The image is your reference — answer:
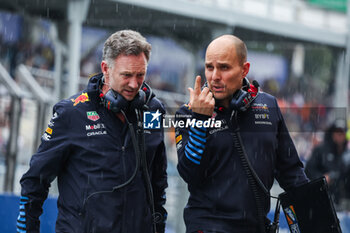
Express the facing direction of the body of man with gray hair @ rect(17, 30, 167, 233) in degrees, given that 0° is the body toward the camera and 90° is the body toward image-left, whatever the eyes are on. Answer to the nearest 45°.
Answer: approximately 315°

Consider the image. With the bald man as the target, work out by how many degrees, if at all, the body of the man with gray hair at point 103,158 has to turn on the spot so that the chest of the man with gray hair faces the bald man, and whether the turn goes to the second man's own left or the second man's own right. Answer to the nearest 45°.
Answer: approximately 45° to the second man's own left
